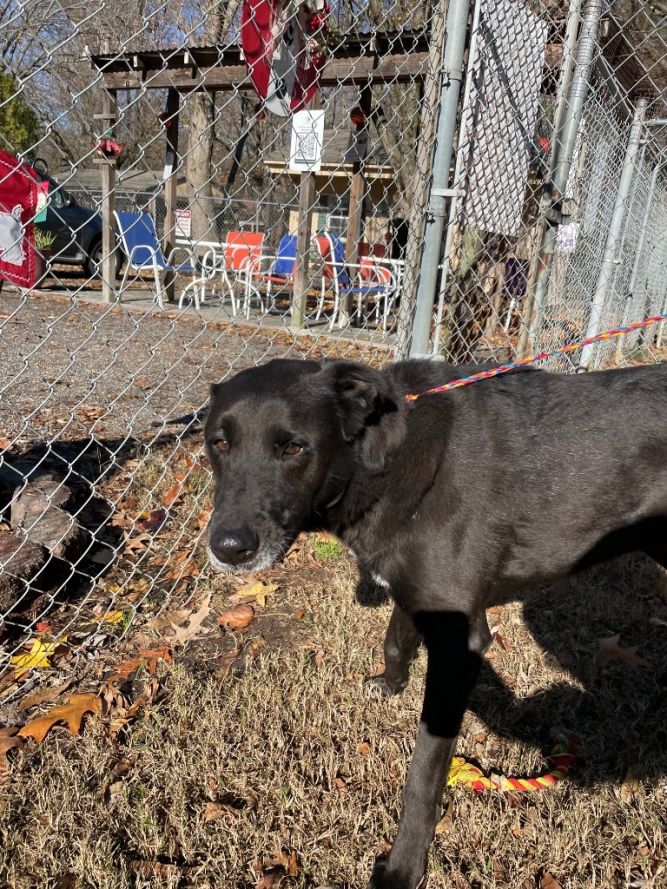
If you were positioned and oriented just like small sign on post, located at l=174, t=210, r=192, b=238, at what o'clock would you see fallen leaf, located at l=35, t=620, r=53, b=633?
The fallen leaf is roughly at 12 o'clock from the small sign on post.

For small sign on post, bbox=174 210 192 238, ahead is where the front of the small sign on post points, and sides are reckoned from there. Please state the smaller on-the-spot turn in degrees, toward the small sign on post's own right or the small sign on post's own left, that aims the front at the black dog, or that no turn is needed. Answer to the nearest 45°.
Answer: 0° — it already faces it

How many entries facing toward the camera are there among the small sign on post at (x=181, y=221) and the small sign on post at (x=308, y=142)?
2

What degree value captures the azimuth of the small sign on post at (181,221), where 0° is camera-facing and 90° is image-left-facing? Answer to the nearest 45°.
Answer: approximately 0°
